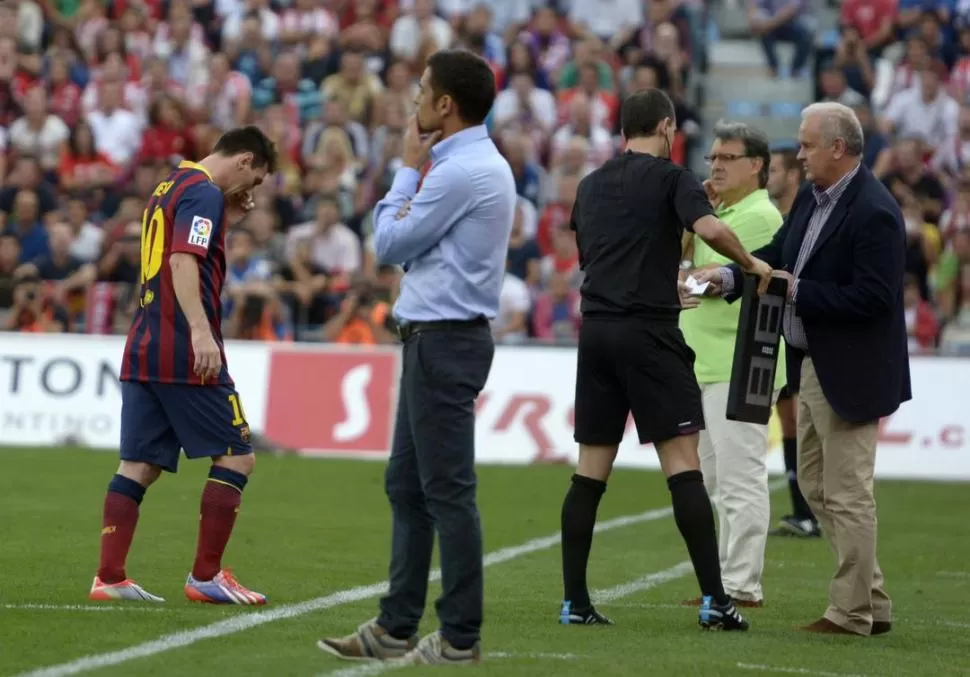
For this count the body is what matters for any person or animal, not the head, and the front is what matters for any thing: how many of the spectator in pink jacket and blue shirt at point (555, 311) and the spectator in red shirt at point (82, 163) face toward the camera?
2

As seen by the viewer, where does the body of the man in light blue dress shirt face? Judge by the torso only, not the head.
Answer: to the viewer's left

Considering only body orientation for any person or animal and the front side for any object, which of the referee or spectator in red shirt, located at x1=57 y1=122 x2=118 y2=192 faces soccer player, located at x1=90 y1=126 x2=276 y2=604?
the spectator in red shirt

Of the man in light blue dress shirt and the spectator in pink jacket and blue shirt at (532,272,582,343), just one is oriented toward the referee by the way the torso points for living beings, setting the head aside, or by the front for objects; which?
the spectator in pink jacket and blue shirt

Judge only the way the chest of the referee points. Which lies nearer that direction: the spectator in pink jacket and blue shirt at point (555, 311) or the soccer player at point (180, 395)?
the spectator in pink jacket and blue shirt

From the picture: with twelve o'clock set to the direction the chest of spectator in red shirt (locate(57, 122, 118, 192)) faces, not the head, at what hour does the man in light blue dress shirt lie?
The man in light blue dress shirt is roughly at 12 o'clock from the spectator in red shirt.

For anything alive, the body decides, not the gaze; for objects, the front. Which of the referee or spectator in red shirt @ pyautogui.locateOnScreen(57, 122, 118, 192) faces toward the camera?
the spectator in red shirt

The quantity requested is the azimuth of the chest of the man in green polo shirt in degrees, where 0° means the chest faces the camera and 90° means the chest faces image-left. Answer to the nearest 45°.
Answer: approximately 45°

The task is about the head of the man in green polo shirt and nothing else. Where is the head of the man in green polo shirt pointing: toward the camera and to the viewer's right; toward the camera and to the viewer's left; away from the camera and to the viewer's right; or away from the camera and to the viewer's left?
toward the camera and to the viewer's left

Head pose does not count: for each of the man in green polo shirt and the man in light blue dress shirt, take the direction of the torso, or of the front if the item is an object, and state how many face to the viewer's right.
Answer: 0

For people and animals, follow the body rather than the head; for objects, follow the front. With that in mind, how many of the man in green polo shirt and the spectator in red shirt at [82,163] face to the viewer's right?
0

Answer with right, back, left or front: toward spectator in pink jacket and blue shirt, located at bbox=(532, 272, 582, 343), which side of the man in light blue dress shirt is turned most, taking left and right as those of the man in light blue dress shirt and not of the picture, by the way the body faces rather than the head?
right

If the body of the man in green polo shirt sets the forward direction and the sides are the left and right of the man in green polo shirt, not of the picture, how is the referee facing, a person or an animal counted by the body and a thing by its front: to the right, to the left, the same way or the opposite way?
the opposite way

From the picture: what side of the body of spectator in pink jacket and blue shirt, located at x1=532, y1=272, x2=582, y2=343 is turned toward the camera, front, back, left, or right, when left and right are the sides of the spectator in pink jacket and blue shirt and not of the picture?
front

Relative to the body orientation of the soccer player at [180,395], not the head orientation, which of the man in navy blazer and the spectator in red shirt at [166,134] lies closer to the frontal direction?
the man in navy blazer
